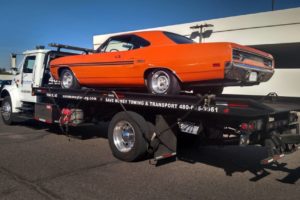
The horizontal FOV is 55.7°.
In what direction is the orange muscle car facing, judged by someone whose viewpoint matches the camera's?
facing away from the viewer and to the left of the viewer

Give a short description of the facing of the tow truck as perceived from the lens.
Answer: facing away from the viewer and to the left of the viewer
